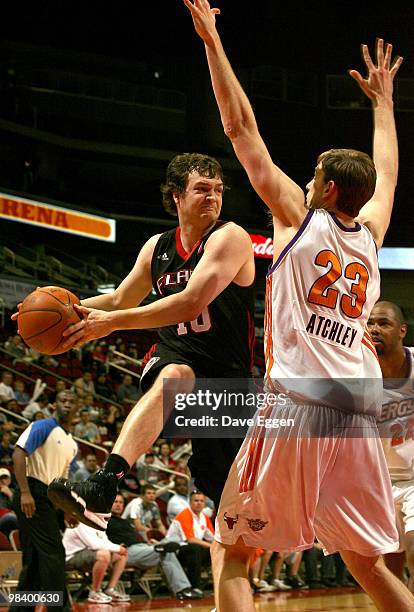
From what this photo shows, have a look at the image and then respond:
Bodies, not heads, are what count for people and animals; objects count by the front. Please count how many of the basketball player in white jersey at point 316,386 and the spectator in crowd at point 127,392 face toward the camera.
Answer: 1

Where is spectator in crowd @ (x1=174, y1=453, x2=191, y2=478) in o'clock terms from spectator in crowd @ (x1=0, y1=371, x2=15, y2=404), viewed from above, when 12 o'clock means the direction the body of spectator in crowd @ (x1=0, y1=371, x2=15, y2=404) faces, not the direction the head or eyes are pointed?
spectator in crowd @ (x1=174, y1=453, x2=191, y2=478) is roughly at 11 o'clock from spectator in crowd @ (x1=0, y1=371, x2=15, y2=404).

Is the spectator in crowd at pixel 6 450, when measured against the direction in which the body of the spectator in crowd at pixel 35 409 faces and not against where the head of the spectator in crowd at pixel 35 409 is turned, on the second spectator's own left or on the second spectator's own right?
on the second spectator's own right

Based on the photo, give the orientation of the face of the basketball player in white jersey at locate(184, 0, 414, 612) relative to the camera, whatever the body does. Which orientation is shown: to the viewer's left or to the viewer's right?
to the viewer's left

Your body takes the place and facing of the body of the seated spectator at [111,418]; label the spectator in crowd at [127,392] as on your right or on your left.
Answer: on your left

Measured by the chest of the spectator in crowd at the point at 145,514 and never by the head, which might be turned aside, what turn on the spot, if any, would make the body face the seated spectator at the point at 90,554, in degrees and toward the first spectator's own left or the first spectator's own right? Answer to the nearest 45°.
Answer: approximately 45° to the first spectator's own right
